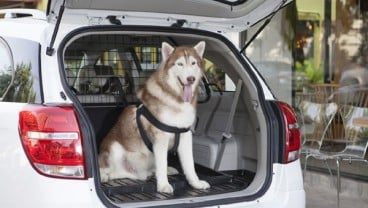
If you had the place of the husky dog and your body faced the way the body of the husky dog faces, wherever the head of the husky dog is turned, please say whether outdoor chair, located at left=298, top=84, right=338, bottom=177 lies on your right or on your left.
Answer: on your left

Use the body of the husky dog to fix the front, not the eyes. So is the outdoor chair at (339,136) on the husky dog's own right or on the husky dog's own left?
on the husky dog's own left

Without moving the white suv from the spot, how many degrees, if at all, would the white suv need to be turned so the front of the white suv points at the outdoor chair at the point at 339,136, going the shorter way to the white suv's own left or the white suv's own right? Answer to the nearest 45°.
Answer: approximately 90° to the white suv's own right

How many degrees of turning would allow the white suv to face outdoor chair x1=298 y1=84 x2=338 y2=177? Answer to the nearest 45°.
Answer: approximately 90° to its right

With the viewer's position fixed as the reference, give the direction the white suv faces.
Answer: facing away from the viewer and to the left of the viewer

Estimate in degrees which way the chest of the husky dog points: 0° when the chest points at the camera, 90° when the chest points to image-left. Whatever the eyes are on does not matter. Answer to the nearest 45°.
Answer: approximately 315°
